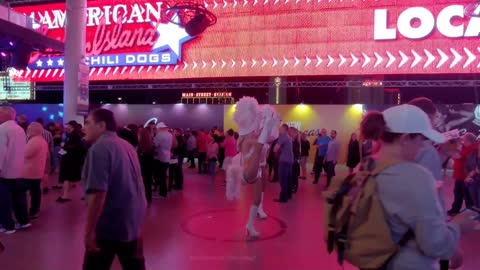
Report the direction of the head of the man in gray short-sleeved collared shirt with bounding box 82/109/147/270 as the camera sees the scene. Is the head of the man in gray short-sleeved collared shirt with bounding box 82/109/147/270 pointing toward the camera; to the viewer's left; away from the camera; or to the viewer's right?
to the viewer's left

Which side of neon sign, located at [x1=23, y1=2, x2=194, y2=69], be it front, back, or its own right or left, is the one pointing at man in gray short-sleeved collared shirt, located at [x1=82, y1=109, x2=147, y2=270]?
front

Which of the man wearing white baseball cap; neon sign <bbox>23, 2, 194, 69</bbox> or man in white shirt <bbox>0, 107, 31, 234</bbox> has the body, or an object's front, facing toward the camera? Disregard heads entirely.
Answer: the neon sign

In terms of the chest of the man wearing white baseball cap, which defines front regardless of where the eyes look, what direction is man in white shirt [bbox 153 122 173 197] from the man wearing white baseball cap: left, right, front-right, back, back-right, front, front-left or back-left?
left

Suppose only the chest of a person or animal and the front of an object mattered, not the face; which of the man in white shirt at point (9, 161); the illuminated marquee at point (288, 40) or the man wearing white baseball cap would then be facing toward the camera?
the illuminated marquee

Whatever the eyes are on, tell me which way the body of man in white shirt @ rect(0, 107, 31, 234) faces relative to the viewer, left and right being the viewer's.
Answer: facing away from the viewer and to the right of the viewer

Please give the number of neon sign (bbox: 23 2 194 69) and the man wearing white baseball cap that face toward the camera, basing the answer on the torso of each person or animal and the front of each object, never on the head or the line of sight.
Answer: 1

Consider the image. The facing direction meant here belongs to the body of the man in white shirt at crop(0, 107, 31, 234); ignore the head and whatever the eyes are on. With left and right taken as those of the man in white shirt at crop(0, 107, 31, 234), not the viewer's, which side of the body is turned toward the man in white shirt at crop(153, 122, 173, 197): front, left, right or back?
front

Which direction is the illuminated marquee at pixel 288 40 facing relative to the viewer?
toward the camera

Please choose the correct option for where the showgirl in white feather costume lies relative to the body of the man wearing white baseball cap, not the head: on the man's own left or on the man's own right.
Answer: on the man's own left
